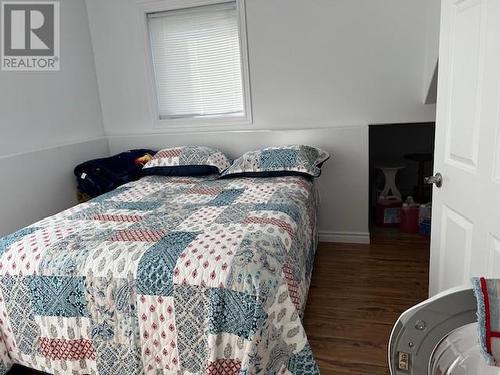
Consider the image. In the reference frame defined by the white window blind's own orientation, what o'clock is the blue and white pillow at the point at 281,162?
The blue and white pillow is roughly at 11 o'clock from the white window blind.

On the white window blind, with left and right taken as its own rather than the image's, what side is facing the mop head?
front

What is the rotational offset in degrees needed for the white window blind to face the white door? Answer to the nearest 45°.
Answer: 0° — it already faces it

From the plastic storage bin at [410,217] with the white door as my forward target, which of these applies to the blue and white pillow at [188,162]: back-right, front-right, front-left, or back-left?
front-right

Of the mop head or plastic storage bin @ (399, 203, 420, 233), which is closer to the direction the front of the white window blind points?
the mop head

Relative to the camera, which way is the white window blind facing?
toward the camera

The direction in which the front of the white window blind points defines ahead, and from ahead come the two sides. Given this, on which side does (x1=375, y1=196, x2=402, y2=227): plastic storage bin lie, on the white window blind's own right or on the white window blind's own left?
on the white window blind's own left

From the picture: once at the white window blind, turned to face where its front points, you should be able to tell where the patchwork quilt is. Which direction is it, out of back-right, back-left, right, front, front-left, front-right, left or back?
front
